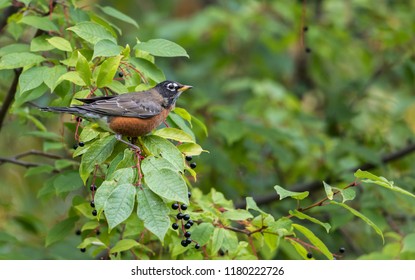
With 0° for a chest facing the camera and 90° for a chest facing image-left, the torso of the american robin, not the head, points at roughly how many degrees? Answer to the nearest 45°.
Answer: approximately 270°

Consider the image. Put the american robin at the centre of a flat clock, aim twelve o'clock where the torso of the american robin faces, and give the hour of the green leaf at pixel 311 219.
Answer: The green leaf is roughly at 1 o'clock from the american robin.

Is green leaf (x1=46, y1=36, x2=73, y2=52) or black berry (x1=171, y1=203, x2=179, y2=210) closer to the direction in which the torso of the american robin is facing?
the black berry

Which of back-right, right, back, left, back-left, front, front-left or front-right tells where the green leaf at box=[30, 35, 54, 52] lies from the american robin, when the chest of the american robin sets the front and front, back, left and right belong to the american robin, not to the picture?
back-left
